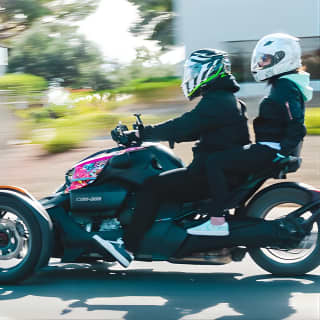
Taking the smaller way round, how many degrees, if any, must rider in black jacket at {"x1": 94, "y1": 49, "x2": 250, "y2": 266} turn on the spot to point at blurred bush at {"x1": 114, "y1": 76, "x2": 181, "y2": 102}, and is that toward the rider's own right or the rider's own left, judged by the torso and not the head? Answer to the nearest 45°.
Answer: approximately 90° to the rider's own right

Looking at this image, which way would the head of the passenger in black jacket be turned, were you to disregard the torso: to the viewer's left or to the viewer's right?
to the viewer's left

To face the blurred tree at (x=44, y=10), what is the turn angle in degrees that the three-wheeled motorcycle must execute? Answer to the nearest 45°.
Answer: approximately 90° to its right

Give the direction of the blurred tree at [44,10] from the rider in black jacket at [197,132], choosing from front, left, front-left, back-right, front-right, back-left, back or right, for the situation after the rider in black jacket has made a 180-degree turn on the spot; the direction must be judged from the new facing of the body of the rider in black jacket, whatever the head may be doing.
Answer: left

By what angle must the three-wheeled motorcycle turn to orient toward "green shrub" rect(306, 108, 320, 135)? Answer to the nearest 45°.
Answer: approximately 90° to its right

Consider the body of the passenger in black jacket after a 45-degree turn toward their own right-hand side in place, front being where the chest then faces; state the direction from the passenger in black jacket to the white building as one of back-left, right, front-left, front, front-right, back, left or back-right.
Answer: front-right

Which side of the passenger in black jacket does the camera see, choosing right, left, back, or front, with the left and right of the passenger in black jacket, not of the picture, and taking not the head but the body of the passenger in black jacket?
left

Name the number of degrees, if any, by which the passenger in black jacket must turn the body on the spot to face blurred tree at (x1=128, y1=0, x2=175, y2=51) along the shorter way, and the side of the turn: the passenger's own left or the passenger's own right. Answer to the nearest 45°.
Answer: approximately 90° to the passenger's own right

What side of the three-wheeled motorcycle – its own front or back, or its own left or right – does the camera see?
left

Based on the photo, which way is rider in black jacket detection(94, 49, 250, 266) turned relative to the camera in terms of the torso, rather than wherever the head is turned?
to the viewer's left

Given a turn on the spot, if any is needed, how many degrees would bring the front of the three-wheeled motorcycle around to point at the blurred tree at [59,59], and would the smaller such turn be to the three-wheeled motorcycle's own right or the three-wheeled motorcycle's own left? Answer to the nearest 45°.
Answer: approximately 90° to the three-wheeled motorcycle's own right
